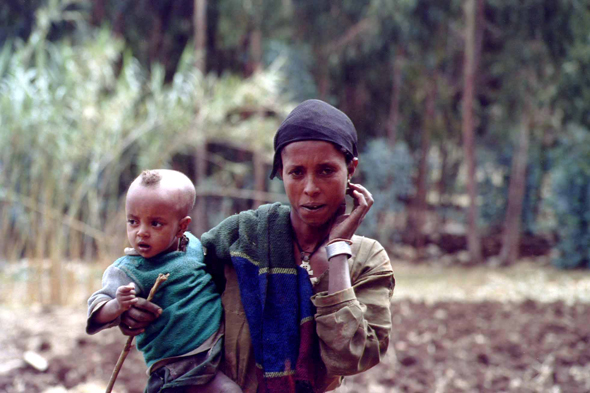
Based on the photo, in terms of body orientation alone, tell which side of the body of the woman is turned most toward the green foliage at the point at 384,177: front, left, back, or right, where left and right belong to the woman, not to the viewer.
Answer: back

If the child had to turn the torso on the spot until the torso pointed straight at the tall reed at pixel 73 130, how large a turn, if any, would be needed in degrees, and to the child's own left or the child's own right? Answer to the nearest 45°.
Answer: approximately 135° to the child's own right

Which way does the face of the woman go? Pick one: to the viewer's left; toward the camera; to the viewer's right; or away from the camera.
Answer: toward the camera

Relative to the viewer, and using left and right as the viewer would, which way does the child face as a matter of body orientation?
facing the viewer and to the left of the viewer

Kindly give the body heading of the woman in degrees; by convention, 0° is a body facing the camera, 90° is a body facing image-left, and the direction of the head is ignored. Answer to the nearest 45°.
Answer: approximately 0°

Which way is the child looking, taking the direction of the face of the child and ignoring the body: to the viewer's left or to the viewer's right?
to the viewer's left

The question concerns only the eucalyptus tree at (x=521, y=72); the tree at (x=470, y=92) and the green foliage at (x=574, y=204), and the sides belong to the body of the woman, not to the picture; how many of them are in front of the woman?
0

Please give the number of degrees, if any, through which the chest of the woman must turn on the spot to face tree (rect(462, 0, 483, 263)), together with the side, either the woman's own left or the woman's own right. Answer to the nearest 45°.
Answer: approximately 180°

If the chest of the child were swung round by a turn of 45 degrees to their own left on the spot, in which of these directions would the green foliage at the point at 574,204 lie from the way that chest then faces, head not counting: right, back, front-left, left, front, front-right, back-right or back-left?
back-left
